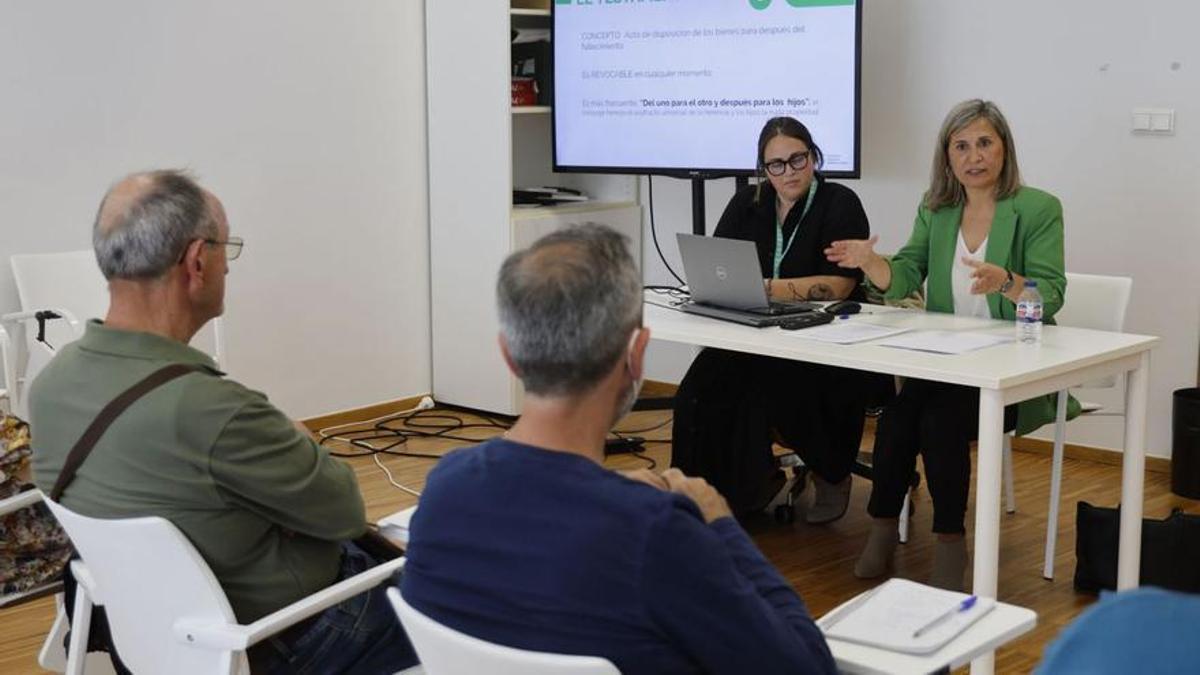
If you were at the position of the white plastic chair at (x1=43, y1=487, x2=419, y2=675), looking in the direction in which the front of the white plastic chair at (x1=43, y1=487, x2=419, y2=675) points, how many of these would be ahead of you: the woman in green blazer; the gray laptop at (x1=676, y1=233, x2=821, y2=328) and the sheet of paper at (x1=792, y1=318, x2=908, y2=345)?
3

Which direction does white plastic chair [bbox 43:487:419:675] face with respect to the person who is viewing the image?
facing away from the viewer and to the right of the viewer

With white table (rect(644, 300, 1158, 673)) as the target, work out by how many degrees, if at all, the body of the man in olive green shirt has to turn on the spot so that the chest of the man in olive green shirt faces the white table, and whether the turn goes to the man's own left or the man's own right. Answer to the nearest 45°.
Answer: approximately 45° to the man's own right

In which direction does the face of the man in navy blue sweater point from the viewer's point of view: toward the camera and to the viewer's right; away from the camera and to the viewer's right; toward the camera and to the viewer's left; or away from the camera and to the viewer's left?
away from the camera and to the viewer's right

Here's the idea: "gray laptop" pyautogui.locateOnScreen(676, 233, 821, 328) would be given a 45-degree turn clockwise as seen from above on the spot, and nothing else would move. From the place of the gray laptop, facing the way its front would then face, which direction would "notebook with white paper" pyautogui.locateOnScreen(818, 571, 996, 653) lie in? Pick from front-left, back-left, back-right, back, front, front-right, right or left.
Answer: right

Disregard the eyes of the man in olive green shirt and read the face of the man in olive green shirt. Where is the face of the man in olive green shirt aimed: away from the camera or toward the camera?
away from the camera
